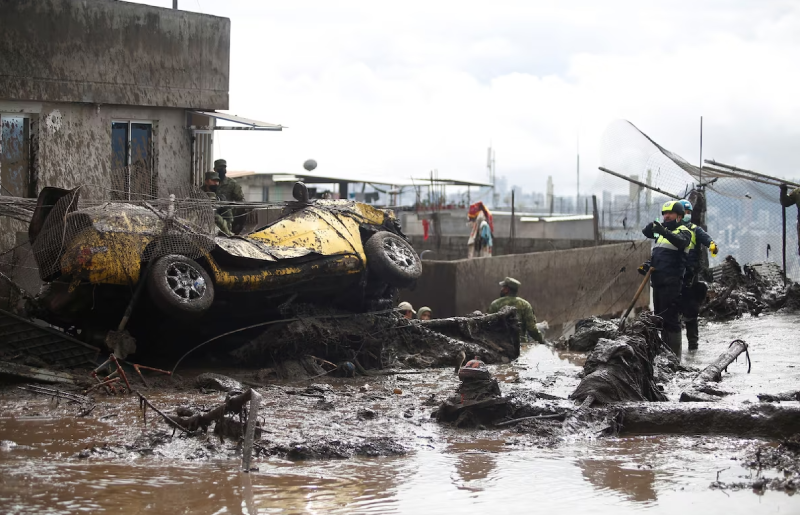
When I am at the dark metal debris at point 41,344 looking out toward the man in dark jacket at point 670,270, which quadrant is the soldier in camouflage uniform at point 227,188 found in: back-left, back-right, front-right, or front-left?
front-left

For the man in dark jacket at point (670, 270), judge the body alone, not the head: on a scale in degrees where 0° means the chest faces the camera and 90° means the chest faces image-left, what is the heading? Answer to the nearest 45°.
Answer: approximately 45°

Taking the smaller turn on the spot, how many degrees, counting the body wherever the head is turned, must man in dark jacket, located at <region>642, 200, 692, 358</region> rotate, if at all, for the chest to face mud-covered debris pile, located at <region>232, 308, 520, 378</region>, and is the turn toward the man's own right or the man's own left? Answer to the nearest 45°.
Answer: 0° — they already face it

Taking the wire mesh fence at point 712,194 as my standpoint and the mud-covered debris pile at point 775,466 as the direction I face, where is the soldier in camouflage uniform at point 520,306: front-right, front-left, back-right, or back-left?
front-right

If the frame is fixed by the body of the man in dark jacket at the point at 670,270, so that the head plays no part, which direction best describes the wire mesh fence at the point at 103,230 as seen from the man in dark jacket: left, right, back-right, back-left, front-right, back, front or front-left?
front

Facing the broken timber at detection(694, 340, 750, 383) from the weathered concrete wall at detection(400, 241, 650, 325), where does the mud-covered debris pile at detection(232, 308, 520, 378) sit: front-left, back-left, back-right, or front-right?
front-right
